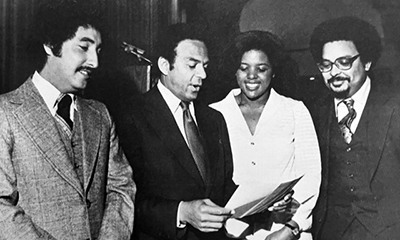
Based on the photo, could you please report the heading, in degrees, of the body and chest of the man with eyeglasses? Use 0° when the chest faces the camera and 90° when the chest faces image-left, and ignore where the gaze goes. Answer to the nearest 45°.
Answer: approximately 45°

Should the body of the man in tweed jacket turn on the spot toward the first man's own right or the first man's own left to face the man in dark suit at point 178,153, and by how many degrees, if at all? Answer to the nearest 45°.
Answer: approximately 45° to the first man's own left

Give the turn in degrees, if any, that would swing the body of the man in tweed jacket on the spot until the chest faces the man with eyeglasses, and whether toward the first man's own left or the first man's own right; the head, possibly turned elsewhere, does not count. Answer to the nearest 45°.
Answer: approximately 45° to the first man's own left

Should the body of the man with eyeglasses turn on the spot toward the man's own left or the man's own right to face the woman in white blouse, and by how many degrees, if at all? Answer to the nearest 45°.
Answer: approximately 45° to the man's own right

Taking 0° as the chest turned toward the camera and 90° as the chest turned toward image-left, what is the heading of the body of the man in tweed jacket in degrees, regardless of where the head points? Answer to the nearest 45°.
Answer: approximately 315°

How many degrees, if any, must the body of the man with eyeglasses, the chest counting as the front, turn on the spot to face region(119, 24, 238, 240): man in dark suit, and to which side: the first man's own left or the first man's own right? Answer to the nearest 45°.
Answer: approximately 45° to the first man's own right
